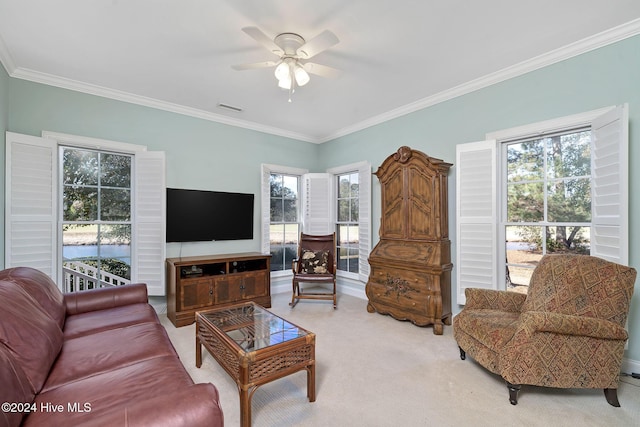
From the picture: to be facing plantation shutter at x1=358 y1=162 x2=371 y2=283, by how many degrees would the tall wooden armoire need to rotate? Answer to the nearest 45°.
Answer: approximately 90° to its right

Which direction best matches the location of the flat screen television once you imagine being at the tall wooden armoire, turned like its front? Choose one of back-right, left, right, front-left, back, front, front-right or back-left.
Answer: front-right

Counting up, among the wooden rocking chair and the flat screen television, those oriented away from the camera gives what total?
0

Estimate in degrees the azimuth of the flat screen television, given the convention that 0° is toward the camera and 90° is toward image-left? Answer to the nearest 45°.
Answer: approximately 315°

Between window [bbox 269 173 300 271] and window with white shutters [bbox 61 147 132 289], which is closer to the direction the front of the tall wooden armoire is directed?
the window with white shutters

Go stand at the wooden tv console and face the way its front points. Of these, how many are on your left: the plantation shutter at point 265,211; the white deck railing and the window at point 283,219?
2

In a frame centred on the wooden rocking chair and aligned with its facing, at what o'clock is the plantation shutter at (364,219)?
The plantation shutter is roughly at 9 o'clock from the wooden rocking chair.

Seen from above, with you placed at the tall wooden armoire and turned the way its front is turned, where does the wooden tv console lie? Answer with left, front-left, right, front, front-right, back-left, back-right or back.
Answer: front-right

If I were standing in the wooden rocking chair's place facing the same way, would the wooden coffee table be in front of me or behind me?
in front

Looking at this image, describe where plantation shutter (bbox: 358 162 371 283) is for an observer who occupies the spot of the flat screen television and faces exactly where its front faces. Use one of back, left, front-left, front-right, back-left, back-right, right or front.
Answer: front-left

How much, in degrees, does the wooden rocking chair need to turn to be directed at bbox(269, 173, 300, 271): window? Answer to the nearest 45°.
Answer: approximately 135° to its right

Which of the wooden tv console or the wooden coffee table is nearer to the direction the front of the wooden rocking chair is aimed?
the wooden coffee table
